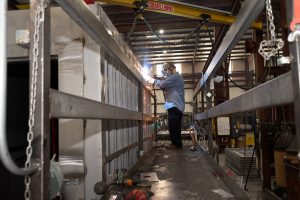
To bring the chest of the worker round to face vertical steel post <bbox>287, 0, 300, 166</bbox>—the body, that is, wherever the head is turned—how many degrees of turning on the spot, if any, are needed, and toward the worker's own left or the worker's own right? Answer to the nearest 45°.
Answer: approximately 90° to the worker's own left

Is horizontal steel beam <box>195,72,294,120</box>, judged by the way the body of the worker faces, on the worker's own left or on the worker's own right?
on the worker's own left

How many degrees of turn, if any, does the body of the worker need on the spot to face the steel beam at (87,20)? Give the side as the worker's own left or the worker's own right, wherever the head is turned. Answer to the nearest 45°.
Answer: approximately 90° to the worker's own left

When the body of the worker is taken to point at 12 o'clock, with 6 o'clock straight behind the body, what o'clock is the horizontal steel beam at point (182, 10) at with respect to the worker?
The horizontal steel beam is roughly at 9 o'clock from the worker.

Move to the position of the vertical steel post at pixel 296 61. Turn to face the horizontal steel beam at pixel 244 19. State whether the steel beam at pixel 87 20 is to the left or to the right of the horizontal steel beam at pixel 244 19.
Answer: left

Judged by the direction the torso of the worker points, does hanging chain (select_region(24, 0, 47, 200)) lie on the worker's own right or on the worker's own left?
on the worker's own left

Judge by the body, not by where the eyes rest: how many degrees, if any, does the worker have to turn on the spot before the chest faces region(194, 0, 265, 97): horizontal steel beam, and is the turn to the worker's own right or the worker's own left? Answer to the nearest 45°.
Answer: approximately 90° to the worker's own left

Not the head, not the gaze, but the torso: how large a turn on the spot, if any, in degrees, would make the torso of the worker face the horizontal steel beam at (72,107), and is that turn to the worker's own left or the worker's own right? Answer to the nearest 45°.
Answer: approximately 90° to the worker's own left

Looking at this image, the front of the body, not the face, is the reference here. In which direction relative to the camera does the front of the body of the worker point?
to the viewer's left
